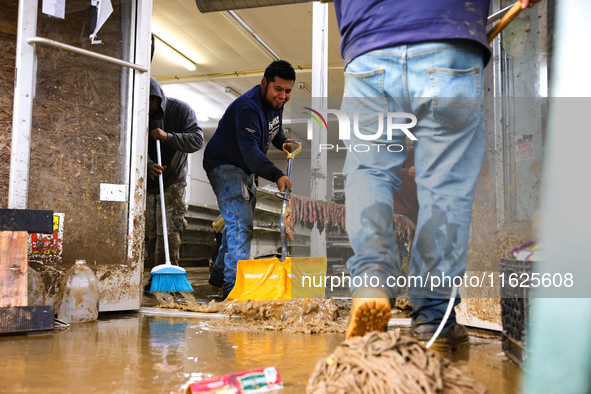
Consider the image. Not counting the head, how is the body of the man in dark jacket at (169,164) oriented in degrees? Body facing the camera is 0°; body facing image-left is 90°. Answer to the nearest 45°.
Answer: approximately 45°

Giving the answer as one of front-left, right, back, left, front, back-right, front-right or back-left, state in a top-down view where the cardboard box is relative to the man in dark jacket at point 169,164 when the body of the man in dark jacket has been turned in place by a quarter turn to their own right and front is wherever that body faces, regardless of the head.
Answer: back-left

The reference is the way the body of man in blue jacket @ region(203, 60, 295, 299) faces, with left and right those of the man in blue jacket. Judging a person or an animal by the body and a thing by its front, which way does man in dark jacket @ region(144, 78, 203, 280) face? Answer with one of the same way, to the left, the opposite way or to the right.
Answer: to the right

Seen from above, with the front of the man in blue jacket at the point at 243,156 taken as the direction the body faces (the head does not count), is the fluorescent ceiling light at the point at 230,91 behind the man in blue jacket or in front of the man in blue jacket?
behind

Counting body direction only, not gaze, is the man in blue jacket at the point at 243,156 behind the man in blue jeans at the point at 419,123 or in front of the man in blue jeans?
in front

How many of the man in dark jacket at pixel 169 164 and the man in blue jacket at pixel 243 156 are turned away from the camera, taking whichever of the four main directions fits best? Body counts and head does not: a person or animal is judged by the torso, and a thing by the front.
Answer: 0

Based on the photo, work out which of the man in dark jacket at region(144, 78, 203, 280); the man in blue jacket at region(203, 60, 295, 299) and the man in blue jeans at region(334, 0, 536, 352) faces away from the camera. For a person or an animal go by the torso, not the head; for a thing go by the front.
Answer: the man in blue jeans

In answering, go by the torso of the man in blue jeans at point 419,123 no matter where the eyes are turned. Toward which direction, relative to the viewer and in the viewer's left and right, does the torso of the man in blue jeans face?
facing away from the viewer
